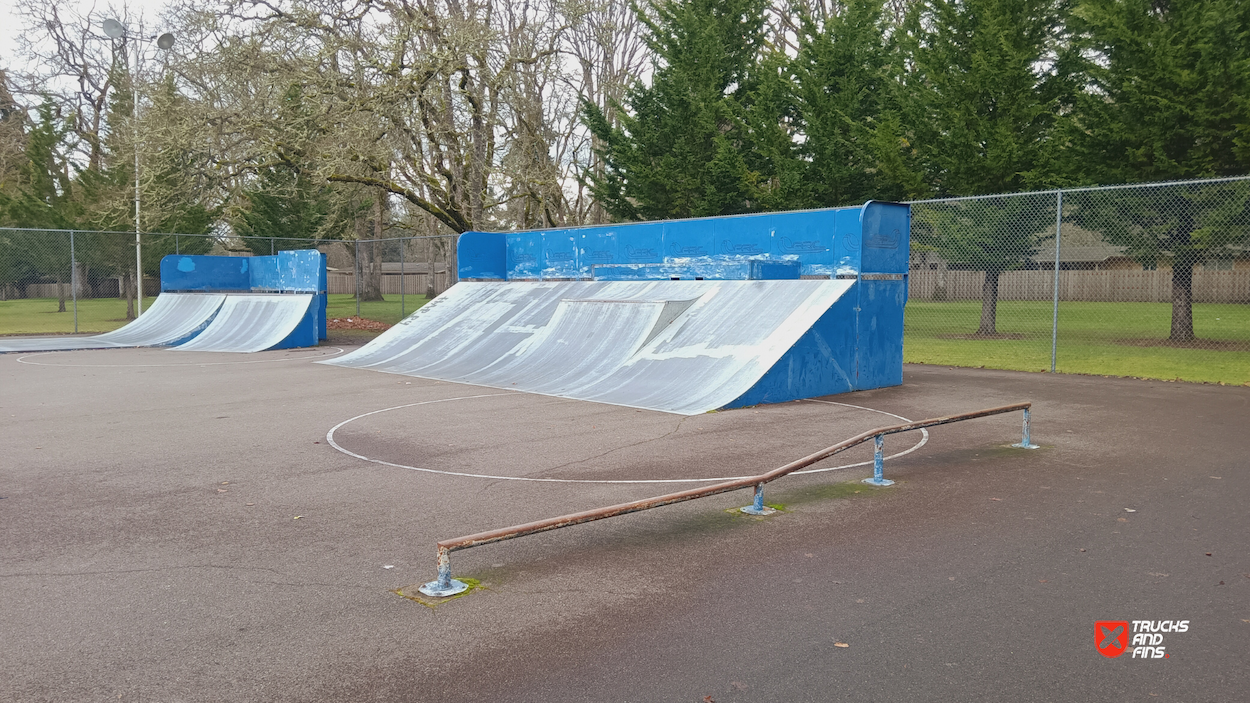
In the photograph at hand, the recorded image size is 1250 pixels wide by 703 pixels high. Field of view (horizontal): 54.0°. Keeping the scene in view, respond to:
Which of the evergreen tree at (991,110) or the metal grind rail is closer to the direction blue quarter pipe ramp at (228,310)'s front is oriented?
the metal grind rail

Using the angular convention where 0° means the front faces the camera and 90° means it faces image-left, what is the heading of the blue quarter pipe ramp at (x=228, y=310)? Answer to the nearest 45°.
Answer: approximately 45°

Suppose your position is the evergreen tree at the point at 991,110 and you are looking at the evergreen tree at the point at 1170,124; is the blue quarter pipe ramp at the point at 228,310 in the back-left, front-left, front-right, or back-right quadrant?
back-right

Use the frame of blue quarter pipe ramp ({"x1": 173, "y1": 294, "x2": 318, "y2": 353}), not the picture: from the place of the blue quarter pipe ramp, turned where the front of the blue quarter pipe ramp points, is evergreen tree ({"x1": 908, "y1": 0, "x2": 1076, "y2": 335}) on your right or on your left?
on your left

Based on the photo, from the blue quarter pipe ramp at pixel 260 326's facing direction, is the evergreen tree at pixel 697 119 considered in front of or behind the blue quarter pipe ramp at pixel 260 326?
behind

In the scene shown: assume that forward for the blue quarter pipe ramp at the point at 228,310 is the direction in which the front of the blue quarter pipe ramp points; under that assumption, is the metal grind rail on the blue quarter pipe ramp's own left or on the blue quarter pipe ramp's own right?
on the blue quarter pipe ramp's own left

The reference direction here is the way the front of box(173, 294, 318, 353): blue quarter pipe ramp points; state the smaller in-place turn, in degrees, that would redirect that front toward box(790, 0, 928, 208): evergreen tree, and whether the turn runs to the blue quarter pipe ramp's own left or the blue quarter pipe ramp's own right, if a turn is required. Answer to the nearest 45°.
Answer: approximately 135° to the blue quarter pipe ramp's own left
